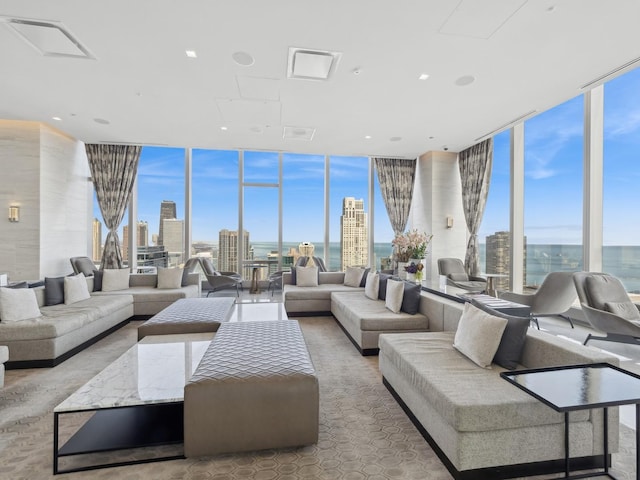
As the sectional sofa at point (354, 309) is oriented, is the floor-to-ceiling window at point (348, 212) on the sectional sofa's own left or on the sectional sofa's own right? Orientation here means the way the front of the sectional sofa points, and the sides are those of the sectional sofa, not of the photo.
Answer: on the sectional sofa's own right

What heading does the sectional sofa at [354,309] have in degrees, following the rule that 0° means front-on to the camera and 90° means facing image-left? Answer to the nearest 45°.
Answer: approximately 45°

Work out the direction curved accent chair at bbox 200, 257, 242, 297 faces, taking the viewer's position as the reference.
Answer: facing to the right of the viewer

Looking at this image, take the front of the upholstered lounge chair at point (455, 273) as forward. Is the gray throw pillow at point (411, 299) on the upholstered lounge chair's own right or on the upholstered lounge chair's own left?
on the upholstered lounge chair's own right

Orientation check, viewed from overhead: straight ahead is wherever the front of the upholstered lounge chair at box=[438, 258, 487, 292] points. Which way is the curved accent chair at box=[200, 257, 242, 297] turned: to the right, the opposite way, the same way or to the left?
to the left

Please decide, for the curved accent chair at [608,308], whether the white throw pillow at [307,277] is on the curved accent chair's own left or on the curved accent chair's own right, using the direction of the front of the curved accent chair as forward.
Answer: on the curved accent chair's own right

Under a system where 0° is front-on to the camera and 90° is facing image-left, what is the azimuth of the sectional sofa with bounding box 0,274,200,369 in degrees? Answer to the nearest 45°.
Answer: approximately 315°
